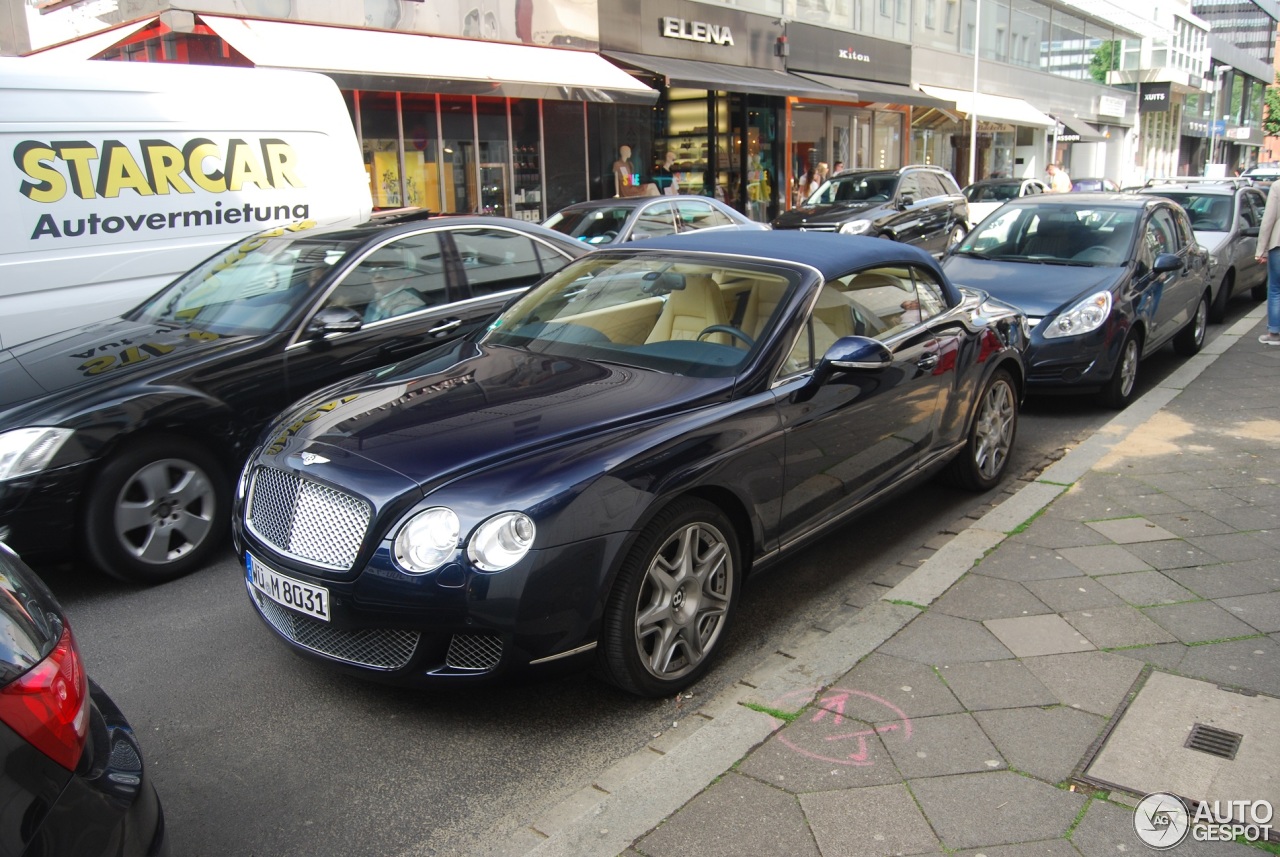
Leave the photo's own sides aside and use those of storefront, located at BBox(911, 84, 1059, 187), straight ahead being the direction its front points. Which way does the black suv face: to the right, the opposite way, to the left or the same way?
to the right

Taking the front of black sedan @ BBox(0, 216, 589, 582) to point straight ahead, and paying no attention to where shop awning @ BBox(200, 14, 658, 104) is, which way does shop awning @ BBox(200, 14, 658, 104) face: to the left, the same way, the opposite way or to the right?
to the left

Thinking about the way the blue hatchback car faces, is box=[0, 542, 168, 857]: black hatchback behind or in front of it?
in front

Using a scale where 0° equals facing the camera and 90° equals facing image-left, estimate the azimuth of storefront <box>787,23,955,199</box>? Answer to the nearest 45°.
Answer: approximately 315°

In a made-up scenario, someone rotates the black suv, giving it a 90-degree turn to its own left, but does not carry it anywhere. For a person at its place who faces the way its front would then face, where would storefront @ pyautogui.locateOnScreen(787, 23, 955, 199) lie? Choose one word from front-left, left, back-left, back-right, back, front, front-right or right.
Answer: back-left

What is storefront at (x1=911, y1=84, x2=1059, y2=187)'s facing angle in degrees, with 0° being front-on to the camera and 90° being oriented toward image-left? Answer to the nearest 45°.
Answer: approximately 315°

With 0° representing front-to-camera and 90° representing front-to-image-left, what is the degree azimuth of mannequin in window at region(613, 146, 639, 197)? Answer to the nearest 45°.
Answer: approximately 315°

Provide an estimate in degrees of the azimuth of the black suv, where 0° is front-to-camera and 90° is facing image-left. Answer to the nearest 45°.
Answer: approximately 45°

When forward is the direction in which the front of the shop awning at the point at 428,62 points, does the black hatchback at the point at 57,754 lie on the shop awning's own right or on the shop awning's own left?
on the shop awning's own right
